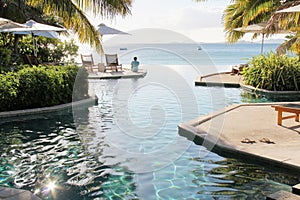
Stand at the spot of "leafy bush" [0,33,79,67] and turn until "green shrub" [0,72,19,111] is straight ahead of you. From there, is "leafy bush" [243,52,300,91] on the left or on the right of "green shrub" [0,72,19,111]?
left

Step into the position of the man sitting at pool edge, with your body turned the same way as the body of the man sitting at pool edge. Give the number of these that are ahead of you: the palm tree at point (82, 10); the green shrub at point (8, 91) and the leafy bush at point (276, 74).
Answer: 0

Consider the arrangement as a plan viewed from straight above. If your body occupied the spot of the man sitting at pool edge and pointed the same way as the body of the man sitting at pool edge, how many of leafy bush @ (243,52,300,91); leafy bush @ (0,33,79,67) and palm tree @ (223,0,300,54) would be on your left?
1

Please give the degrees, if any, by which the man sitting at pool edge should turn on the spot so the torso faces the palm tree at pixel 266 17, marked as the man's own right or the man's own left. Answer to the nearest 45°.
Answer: approximately 135° to the man's own right

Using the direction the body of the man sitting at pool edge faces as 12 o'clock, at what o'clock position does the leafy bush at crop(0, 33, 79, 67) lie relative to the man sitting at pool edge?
The leafy bush is roughly at 9 o'clock from the man sitting at pool edge.

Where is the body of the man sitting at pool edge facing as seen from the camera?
away from the camera

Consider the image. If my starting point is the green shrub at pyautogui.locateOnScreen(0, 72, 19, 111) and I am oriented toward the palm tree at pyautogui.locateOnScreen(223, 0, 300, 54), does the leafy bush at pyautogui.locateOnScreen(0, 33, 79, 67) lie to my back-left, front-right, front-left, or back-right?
front-left

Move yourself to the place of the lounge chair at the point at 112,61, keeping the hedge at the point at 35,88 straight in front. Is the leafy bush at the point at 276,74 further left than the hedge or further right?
left

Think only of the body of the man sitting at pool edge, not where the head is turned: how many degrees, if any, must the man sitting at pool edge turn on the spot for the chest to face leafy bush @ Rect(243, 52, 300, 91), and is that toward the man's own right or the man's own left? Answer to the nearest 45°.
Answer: approximately 135° to the man's own right

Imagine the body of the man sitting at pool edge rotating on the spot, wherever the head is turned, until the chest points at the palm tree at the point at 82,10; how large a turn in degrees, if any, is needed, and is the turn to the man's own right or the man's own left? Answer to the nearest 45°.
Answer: approximately 180°

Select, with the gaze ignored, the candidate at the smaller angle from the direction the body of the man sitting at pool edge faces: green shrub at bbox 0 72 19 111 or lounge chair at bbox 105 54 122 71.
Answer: the lounge chair

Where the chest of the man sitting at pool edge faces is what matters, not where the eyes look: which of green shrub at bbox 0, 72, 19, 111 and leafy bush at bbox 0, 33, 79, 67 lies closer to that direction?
the leafy bush
